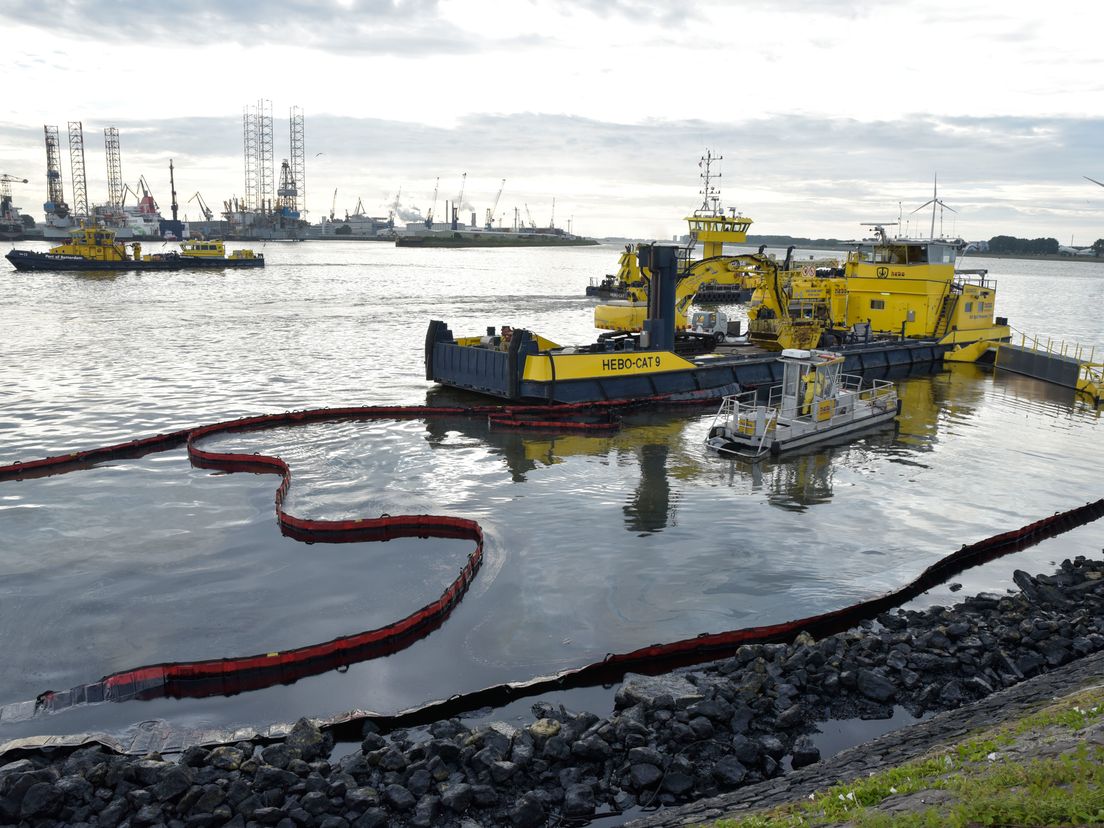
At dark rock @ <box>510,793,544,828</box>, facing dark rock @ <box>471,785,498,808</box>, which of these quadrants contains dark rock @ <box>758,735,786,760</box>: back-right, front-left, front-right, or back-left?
back-right

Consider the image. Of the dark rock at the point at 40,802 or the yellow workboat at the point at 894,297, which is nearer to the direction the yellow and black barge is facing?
the dark rock

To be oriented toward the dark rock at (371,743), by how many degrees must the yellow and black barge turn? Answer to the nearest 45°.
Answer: approximately 45° to its left

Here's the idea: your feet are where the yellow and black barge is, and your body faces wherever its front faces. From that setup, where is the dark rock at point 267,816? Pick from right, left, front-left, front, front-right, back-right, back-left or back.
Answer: front-left

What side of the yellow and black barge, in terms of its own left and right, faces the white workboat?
left

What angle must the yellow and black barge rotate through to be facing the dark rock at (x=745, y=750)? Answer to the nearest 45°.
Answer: approximately 45° to its left

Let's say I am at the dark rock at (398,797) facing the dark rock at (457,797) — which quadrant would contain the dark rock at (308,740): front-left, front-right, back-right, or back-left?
back-left

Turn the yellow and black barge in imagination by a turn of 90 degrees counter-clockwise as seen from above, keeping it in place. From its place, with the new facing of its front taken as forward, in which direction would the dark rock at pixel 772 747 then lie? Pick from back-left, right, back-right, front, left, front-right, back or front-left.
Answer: front-right

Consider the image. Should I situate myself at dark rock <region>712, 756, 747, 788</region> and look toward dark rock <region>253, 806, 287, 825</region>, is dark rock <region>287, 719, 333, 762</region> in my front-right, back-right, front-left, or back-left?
front-right

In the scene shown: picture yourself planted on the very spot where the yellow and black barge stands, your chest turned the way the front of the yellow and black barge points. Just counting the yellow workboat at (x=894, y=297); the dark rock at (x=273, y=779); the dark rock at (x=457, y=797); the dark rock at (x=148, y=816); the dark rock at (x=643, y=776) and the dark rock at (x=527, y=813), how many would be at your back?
1

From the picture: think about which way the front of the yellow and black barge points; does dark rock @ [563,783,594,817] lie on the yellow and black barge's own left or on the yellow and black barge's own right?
on the yellow and black barge's own left

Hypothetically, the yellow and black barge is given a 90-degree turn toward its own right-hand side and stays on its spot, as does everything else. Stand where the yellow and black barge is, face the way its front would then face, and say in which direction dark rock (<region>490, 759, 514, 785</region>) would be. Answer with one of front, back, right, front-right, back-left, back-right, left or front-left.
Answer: back-left

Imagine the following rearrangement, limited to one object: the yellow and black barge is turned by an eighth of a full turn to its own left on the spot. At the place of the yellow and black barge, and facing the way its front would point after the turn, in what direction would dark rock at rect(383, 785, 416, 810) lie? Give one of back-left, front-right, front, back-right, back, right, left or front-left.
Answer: front

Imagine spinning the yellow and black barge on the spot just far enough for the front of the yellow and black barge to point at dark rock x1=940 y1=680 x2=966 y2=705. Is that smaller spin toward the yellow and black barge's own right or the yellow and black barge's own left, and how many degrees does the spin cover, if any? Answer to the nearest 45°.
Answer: approximately 45° to the yellow and black barge's own left

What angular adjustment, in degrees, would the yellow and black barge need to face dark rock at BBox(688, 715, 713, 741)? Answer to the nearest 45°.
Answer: approximately 45° to its left

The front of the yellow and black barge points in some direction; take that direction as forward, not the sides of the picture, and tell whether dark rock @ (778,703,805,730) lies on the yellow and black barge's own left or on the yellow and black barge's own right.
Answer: on the yellow and black barge's own left

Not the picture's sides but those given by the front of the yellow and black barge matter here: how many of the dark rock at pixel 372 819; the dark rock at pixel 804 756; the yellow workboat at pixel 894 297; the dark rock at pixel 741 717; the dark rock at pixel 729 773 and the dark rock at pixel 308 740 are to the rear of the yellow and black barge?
1

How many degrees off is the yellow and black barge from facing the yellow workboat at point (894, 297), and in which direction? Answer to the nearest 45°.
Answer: approximately 180°
